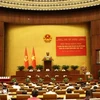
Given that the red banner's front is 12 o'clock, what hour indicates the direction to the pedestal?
The pedestal is roughly at 2 o'clock from the red banner.

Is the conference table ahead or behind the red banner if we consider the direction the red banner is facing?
ahead

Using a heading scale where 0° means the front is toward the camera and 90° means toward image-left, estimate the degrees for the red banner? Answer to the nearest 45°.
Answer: approximately 0°

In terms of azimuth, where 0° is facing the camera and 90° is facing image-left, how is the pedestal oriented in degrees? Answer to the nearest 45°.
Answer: approximately 0°

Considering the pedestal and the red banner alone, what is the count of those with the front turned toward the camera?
2

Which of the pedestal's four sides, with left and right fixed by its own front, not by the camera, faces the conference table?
front

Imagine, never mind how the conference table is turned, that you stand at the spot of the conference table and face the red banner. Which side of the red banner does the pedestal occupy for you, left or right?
left

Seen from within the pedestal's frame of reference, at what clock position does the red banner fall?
The red banner is roughly at 8 o'clock from the pedestal.
